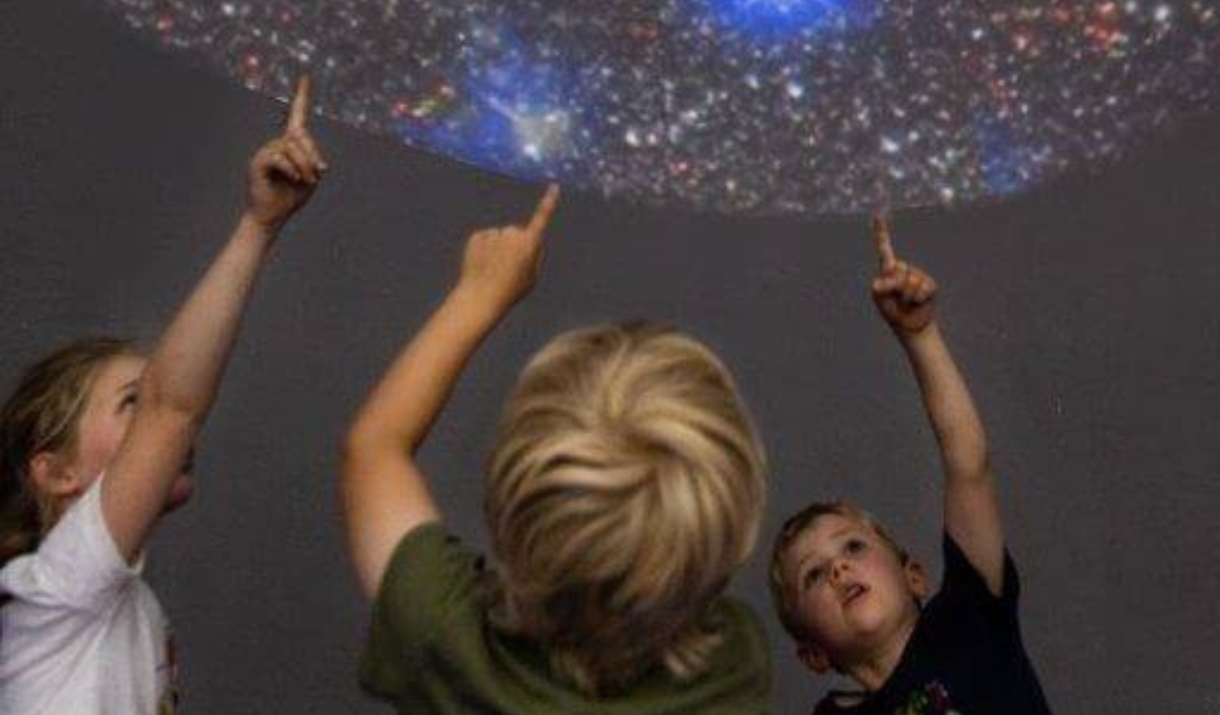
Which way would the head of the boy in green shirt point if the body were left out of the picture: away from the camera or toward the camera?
away from the camera

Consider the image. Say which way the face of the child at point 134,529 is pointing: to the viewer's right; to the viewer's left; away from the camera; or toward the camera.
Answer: to the viewer's right

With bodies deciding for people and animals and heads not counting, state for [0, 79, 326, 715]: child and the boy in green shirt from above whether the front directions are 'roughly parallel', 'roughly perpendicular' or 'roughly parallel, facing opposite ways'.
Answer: roughly perpendicular

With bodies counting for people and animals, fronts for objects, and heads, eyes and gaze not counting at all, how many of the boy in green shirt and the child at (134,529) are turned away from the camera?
1

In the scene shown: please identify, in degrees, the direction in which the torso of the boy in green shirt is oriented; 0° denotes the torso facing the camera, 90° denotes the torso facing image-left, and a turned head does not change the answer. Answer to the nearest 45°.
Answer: approximately 180°

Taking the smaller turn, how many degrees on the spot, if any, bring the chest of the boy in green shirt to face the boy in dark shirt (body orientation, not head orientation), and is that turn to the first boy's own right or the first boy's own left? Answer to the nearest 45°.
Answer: approximately 45° to the first boy's own right

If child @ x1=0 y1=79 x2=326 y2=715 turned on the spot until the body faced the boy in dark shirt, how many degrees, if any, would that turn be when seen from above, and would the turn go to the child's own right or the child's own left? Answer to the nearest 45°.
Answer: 0° — they already face them

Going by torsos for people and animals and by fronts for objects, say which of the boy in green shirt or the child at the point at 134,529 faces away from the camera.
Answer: the boy in green shirt

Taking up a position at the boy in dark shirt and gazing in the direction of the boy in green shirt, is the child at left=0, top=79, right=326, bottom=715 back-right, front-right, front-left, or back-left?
front-right

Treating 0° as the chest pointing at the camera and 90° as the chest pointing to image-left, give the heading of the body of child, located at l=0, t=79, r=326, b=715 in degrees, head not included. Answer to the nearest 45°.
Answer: approximately 270°
